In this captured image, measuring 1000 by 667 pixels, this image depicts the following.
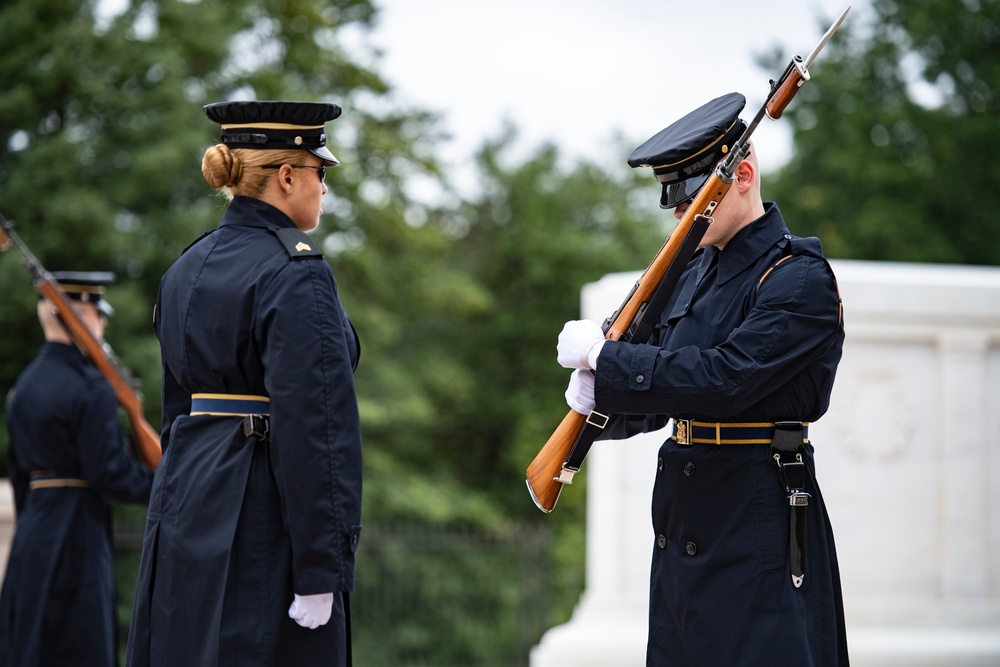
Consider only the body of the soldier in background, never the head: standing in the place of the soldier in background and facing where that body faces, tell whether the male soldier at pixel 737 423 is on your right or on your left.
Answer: on your right

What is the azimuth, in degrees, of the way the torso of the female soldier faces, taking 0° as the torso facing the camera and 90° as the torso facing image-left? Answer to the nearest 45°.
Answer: approximately 225°

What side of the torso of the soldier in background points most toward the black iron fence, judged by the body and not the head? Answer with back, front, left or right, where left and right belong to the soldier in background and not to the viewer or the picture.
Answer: front

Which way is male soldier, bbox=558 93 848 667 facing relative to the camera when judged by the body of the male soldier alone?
to the viewer's left

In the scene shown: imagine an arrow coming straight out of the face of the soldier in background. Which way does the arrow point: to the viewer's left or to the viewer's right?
to the viewer's right

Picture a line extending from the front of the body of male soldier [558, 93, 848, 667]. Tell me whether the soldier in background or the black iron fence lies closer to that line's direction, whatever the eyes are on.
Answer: the soldier in background

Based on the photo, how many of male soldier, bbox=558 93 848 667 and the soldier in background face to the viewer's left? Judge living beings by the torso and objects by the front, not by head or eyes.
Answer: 1

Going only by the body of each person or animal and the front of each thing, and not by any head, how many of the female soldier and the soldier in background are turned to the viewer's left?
0

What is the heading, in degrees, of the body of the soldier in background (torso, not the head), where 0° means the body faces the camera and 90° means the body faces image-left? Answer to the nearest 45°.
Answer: approximately 225°

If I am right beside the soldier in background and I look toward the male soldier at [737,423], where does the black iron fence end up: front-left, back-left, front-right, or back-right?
back-left
